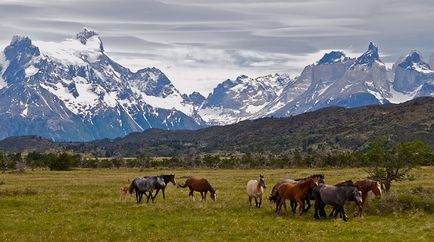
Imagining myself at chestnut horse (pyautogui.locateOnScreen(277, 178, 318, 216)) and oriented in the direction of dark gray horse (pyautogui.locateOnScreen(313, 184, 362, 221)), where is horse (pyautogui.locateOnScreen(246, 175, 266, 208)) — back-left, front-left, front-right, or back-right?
back-left

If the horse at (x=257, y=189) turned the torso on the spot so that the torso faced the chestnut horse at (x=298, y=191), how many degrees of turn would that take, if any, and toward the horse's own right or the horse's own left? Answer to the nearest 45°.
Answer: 0° — it already faces it

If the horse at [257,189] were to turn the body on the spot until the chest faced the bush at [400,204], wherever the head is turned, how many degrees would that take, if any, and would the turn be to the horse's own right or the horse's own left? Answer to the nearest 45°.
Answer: approximately 45° to the horse's own left

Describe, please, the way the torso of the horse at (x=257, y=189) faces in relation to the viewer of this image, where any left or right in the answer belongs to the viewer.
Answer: facing the viewer and to the right of the viewer

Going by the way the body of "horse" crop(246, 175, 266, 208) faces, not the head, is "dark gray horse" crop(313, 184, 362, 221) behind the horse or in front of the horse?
in front
